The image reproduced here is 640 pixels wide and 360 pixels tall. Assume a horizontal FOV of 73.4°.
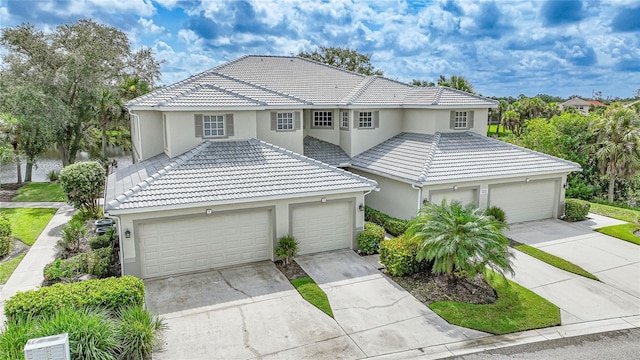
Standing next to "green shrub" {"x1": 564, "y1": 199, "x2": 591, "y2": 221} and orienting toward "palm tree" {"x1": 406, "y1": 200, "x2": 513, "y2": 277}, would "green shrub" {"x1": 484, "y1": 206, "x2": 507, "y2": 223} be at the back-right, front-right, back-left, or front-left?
front-right

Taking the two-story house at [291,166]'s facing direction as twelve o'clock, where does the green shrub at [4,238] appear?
The green shrub is roughly at 4 o'clock from the two-story house.

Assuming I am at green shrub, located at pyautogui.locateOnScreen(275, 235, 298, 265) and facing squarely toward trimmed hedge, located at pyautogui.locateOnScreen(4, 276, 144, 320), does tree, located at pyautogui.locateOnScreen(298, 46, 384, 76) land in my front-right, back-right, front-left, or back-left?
back-right

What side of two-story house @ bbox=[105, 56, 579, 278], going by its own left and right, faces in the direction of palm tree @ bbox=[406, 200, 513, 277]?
front

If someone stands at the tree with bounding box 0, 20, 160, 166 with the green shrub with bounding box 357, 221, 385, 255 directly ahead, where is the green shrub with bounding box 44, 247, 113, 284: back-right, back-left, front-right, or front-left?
front-right

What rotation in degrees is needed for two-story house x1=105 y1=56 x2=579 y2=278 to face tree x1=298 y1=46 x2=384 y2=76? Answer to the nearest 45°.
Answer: approximately 135° to its left

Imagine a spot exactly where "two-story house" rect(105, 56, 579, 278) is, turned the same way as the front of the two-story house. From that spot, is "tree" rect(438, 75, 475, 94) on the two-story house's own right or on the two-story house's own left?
on the two-story house's own left

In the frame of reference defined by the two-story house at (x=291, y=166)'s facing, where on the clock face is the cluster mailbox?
The cluster mailbox is roughly at 2 o'clock from the two-story house.

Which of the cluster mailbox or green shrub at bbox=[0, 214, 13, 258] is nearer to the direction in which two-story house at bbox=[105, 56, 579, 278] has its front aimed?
the cluster mailbox

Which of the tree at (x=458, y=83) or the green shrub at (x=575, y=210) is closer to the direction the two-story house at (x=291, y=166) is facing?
the green shrub

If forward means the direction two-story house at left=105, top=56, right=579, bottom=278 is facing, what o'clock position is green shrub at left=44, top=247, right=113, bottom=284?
The green shrub is roughly at 3 o'clock from the two-story house.

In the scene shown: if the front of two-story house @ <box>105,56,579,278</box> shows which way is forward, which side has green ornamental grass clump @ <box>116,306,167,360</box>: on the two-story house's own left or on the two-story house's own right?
on the two-story house's own right

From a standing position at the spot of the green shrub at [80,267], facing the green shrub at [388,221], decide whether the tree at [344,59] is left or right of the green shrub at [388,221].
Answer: left

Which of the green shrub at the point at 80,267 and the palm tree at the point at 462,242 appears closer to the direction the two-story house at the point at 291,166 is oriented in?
the palm tree

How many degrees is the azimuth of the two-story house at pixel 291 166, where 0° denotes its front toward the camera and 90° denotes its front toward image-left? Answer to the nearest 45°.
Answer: approximately 315°
